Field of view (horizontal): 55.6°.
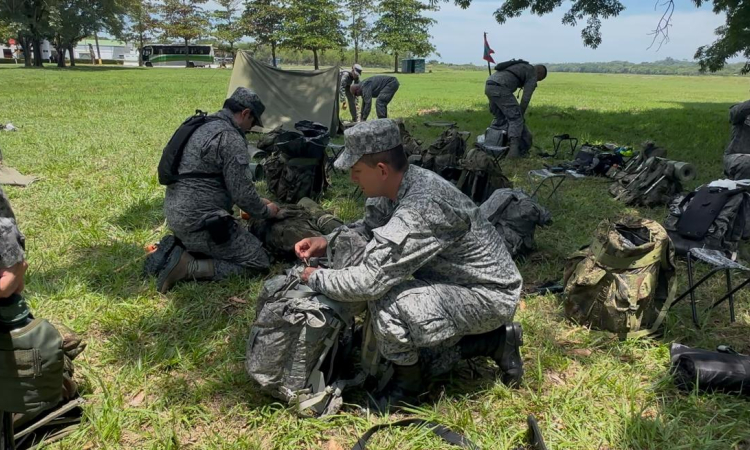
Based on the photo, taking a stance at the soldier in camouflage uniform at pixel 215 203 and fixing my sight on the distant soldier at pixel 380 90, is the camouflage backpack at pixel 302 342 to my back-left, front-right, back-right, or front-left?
back-right

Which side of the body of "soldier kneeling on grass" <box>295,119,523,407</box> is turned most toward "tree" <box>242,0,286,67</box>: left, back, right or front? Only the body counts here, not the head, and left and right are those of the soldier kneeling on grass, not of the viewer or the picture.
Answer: right

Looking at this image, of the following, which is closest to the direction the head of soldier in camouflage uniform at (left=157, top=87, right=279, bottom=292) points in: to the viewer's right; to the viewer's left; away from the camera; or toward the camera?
to the viewer's right

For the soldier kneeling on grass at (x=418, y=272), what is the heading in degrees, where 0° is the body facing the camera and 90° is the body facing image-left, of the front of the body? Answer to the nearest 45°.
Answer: approximately 90°

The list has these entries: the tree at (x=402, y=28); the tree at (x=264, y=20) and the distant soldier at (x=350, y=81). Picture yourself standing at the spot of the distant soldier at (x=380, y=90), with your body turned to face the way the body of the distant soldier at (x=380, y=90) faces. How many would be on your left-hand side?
0

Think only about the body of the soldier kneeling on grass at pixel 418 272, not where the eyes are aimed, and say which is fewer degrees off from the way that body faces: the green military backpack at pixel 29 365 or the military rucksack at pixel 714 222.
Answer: the green military backpack

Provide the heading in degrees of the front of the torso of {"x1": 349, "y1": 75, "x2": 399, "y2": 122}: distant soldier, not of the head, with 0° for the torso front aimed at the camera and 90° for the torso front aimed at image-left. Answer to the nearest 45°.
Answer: approximately 90°

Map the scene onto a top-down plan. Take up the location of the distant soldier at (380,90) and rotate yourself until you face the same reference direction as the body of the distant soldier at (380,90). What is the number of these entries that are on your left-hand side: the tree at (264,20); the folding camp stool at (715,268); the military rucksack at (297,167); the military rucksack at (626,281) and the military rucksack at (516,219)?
4

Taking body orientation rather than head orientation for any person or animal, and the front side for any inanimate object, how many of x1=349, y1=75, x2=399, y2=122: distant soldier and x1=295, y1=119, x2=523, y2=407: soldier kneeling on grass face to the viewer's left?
2

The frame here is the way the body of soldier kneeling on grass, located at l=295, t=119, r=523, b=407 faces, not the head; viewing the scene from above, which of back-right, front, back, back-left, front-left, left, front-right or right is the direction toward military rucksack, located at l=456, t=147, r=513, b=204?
right

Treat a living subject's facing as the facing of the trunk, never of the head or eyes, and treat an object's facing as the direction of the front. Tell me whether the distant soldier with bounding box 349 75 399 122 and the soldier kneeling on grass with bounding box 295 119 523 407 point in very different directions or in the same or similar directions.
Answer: same or similar directions

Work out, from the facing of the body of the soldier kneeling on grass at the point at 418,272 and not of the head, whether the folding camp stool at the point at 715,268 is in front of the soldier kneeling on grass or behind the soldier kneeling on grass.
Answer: behind

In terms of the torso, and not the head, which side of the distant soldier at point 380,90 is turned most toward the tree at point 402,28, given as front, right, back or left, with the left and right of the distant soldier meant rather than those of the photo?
right

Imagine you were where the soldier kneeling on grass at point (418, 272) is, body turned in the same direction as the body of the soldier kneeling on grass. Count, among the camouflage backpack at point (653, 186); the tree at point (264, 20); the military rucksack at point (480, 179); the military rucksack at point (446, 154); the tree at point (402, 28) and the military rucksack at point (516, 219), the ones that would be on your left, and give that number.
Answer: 0

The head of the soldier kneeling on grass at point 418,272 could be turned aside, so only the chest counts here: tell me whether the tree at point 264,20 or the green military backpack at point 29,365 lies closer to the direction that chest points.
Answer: the green military backpack

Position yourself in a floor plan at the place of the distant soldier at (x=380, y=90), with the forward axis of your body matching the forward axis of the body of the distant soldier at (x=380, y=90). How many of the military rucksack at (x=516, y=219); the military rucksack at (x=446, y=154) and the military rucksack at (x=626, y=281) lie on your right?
0

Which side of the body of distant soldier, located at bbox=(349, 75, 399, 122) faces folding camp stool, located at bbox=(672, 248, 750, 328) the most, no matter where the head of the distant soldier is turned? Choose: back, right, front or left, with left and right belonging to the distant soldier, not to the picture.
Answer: left

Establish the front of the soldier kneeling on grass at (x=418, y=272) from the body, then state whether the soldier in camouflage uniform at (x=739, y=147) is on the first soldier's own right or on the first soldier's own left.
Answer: on the first soldier's own right
